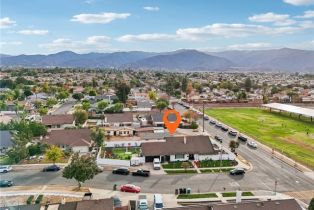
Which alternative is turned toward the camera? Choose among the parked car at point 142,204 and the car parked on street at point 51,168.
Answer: the parked car

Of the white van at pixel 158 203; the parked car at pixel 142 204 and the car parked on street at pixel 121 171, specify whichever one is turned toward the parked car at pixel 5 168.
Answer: the car parked on street

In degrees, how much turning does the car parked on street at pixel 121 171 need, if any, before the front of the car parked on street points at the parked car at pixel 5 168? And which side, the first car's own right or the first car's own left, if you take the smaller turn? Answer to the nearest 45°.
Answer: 0° — it already faces it

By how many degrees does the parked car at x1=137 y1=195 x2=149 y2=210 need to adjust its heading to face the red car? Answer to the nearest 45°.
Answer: approximately 180°

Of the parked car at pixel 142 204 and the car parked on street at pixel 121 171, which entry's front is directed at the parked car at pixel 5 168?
the car parked on street

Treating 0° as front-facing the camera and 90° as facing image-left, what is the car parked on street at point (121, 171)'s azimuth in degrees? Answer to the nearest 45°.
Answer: approximately 90°

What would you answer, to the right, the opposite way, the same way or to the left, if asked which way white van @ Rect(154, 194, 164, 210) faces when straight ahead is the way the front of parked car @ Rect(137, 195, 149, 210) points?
the same way

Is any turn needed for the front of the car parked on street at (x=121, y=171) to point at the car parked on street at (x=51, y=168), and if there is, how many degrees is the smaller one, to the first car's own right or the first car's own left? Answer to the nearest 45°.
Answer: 0° — it already faces it

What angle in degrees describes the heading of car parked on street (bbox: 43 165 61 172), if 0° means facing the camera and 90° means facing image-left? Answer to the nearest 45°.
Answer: approximately 90°

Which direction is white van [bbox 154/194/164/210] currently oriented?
toward the camera

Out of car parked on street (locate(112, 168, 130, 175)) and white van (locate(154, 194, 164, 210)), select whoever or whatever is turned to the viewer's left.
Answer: the car parked on street

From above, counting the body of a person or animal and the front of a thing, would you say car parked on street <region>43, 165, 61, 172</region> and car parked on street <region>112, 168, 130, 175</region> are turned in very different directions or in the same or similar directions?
same or similar directions

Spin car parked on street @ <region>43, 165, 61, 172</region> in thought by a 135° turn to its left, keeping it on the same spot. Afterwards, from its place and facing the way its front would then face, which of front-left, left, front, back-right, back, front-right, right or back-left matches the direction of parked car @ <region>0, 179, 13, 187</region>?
right

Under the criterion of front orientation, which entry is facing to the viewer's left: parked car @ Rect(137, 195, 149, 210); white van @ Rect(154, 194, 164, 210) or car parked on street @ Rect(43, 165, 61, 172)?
the car parked on street

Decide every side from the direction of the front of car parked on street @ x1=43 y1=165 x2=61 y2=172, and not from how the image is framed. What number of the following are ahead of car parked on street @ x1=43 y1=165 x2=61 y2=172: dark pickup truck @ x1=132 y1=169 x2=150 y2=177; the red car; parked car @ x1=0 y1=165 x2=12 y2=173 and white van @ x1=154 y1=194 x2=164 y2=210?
1

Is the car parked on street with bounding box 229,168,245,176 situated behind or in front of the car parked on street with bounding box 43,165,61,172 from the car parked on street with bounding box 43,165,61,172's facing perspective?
behind
